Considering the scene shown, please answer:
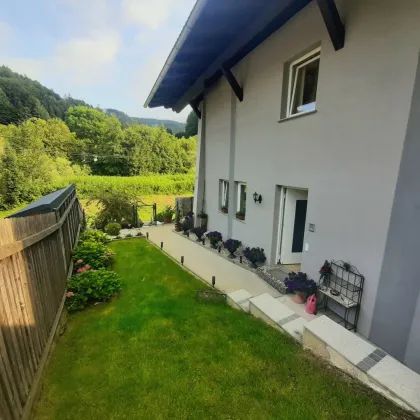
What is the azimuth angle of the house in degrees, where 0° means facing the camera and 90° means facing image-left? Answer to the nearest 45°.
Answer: approximately 45°

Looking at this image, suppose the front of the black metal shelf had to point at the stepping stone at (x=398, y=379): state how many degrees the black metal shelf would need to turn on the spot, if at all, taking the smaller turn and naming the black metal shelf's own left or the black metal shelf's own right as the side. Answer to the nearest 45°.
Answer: approximately 45° to the black metal shelf's own left

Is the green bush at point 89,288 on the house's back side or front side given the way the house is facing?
on the front side

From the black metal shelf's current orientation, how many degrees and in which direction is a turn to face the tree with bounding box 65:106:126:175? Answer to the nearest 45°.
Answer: approximately 90° to its right

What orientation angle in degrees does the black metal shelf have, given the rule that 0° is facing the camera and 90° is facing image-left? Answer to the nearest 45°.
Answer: approximately 45°

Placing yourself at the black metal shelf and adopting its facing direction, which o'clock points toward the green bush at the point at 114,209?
The green bush is roughly at 2 o'clock from the black metal shelf.

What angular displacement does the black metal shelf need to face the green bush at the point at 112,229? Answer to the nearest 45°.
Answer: approximately 45° to its right

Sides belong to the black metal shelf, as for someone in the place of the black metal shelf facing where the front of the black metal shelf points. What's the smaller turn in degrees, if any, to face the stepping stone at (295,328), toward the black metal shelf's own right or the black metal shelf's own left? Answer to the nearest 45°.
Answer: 0° — it already faces it

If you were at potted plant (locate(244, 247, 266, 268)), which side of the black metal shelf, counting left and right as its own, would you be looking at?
right
